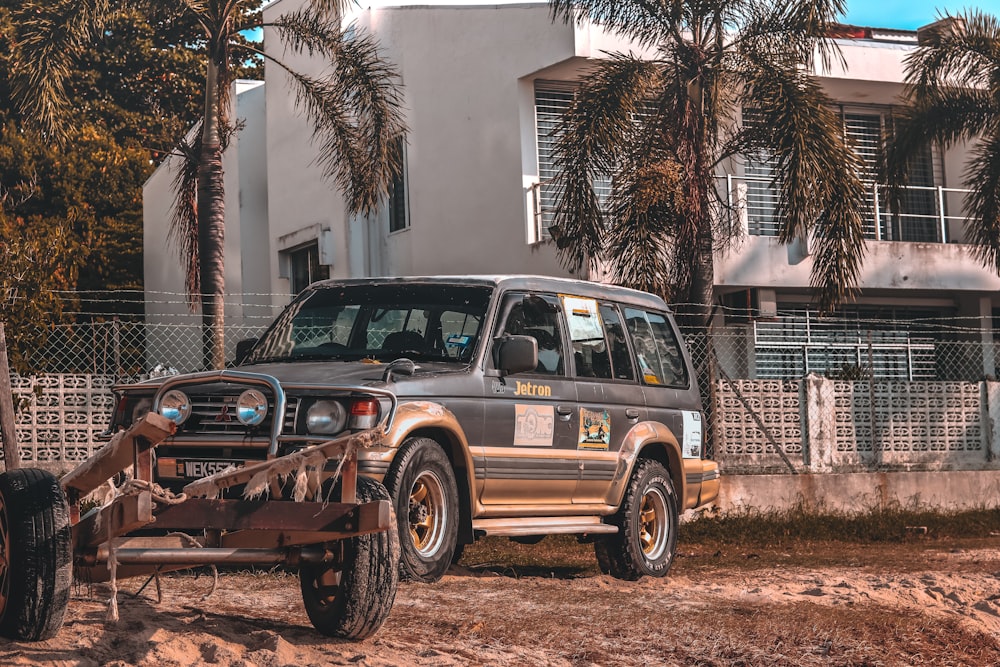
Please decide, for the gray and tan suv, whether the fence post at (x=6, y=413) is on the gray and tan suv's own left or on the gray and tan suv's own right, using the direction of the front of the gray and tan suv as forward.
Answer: on the gray and tan suv's own right

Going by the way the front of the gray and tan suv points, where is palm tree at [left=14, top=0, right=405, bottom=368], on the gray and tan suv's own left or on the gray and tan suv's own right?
on the gray and tan suv's own right

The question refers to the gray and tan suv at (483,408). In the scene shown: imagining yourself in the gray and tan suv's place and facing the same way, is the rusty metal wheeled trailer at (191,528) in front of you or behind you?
in front

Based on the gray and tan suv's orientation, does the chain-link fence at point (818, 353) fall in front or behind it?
behind

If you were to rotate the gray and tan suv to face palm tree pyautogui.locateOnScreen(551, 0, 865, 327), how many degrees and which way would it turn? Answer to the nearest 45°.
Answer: approximately 180°

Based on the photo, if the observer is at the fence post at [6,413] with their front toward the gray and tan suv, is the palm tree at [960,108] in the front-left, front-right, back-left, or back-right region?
front-left

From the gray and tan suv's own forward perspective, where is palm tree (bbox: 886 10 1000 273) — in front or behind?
behind

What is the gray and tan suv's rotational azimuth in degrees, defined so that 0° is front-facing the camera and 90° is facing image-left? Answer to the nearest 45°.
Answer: approximately 45°

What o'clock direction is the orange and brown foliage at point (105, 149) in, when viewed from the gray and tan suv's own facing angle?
The orange and brown foliage is roughly at 4 o'clock from the gray and tan suv.

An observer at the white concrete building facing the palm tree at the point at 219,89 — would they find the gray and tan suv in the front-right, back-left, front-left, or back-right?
front-left
